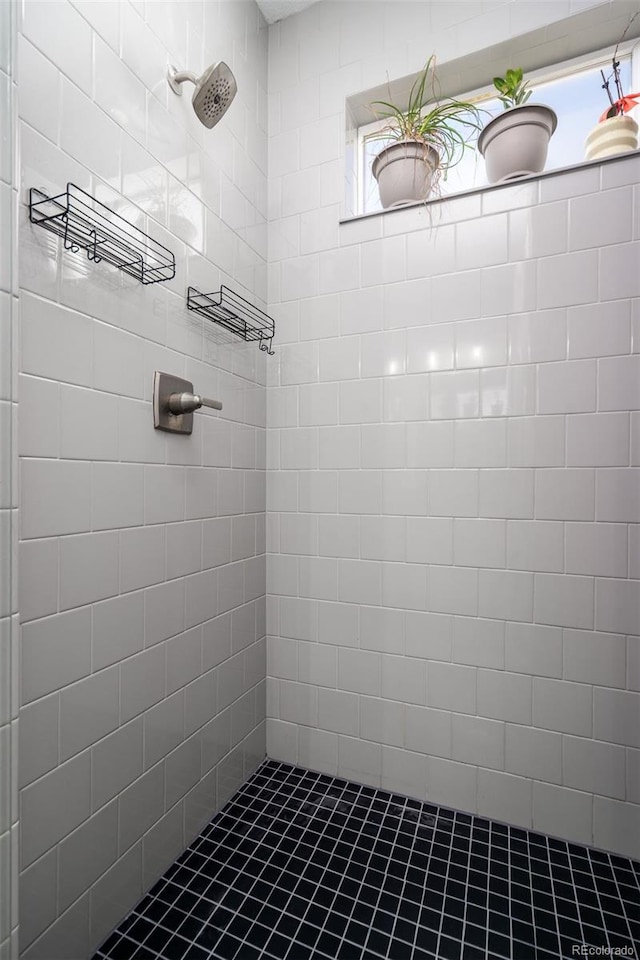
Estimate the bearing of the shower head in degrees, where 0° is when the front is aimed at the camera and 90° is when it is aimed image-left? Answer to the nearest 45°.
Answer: approximately 315°

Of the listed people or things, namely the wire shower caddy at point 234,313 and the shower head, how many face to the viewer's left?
0

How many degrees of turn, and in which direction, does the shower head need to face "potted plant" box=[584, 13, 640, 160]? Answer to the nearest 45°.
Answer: approximately 45° to its left

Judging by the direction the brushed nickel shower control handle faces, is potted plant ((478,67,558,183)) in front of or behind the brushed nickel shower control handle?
in front

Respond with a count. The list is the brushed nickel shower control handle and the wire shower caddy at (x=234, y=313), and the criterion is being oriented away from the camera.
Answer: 0

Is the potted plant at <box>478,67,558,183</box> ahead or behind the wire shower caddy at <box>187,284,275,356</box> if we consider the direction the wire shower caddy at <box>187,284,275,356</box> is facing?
ahead

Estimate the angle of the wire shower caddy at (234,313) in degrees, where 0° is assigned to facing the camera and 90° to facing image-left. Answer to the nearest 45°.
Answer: approximately 315°

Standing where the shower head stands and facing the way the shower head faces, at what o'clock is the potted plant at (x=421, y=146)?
The potted plant is roughly at 10 o'clock from the shower head.

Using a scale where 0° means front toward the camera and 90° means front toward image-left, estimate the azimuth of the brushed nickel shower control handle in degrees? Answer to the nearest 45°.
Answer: approximately 315°
